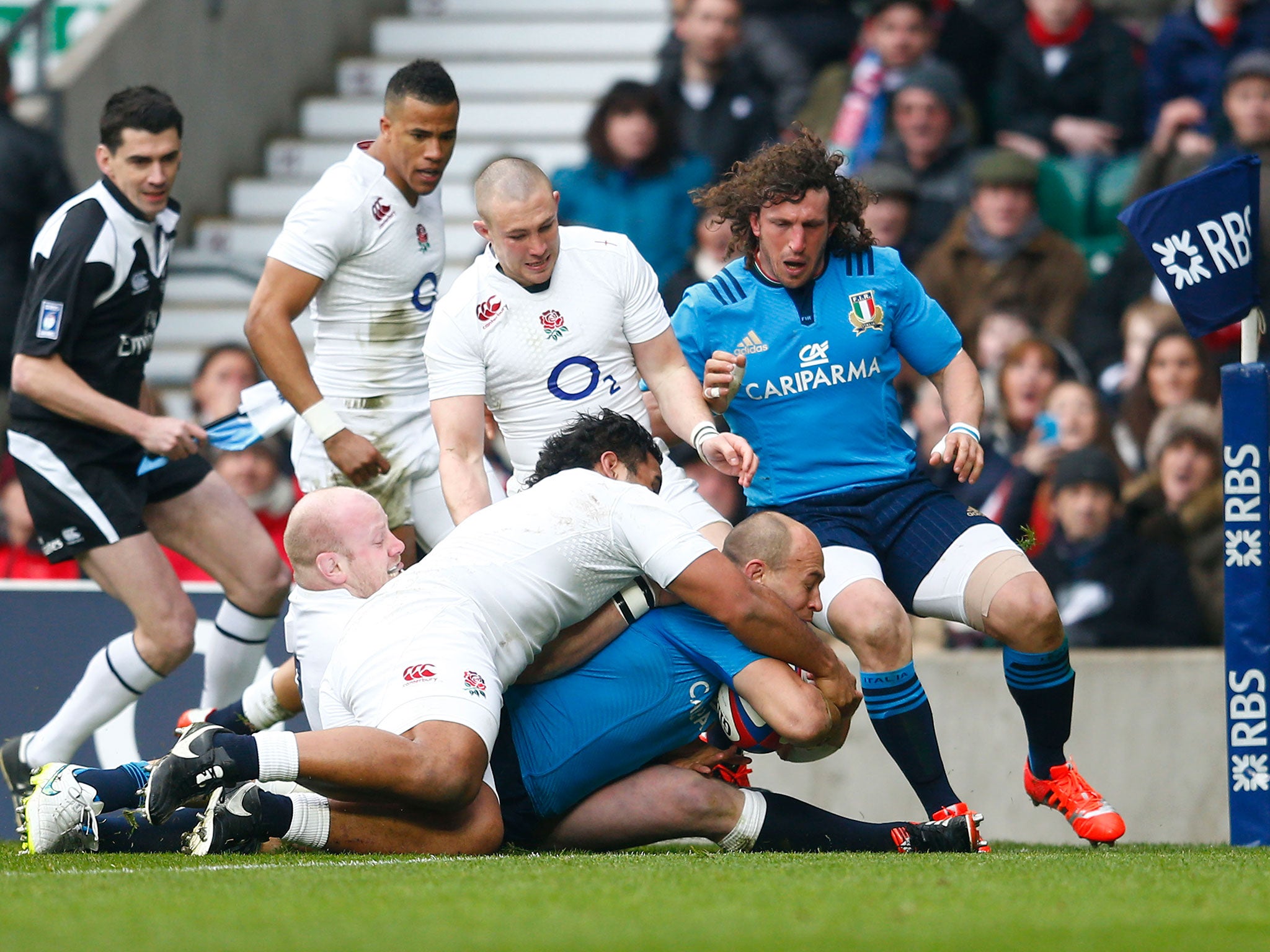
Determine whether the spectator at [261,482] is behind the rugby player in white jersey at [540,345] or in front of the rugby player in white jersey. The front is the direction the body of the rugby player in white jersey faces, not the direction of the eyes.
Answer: behind

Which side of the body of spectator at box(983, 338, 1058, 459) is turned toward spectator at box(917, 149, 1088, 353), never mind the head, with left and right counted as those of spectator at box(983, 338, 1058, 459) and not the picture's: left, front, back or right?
back

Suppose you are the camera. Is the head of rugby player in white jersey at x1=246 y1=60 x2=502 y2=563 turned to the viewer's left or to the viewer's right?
to the viewer's right

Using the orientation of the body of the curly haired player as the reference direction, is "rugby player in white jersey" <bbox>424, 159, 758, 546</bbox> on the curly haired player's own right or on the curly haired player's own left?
on the curly haired player's own right

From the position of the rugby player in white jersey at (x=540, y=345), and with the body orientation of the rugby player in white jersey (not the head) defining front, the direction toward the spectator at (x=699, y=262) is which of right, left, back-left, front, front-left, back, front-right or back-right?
back

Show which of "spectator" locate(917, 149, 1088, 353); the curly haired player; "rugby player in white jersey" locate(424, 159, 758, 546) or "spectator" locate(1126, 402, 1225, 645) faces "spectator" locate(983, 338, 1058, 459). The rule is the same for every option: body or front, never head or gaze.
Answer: "spectator" locate(917, 149, 1088, 353)

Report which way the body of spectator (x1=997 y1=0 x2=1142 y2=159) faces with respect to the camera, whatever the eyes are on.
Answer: toward the camera

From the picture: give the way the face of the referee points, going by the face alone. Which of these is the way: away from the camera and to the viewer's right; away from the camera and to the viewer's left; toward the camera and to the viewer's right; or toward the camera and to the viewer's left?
toward the camera and to the viewer's right

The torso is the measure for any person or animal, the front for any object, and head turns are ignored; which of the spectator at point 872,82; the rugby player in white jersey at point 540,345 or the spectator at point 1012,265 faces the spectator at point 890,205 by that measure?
the spectator at point 872,82

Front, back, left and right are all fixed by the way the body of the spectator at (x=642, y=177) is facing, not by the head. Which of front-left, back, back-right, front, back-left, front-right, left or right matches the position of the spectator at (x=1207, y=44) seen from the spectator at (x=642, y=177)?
left

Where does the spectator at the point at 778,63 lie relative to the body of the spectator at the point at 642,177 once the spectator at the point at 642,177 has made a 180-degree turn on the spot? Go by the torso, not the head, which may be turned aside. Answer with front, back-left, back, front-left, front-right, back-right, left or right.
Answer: front-right

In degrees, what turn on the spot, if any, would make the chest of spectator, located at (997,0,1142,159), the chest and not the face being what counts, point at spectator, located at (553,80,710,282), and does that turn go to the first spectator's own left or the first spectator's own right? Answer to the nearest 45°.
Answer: approximately 45° to the first spectator's own right

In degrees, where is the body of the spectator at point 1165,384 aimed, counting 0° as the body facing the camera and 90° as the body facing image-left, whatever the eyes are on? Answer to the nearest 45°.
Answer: approximately 0°

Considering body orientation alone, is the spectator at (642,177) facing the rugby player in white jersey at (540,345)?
yes

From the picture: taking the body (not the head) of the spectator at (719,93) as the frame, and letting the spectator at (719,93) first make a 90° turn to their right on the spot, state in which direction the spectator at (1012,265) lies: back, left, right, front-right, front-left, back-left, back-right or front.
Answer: back-left

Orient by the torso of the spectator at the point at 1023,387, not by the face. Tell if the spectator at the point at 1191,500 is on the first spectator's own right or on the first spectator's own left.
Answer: on the first spectator's own left

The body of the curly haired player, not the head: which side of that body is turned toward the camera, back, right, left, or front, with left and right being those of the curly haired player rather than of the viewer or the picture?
front
